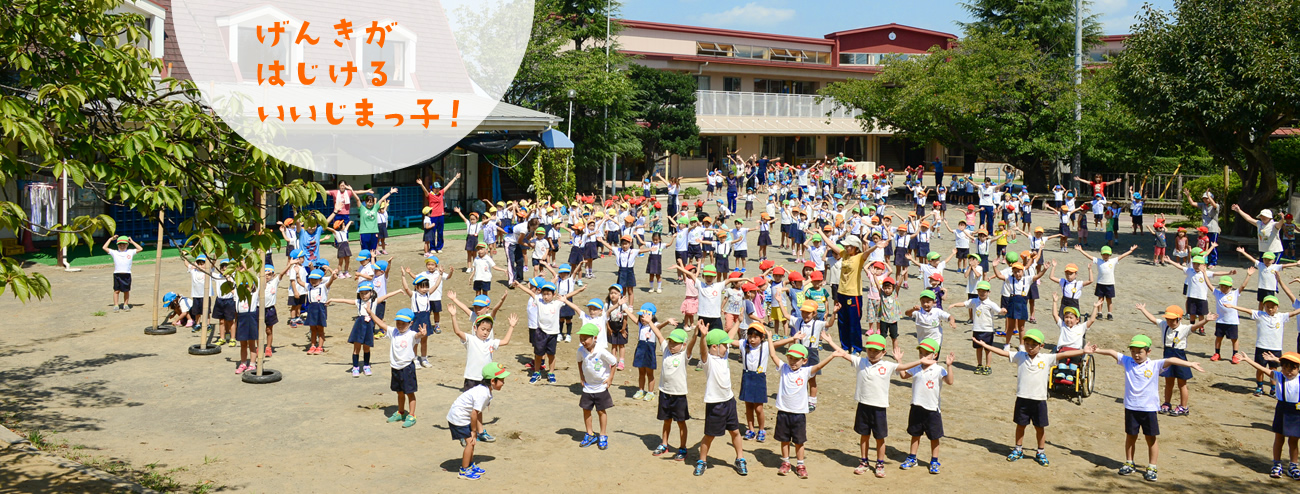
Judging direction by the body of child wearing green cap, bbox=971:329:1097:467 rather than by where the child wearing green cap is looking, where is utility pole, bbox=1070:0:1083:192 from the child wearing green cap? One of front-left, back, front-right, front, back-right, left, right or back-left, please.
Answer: back

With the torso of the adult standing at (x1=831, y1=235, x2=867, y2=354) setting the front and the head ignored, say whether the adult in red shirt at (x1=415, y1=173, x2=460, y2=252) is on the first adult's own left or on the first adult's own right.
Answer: on the first adult's own right

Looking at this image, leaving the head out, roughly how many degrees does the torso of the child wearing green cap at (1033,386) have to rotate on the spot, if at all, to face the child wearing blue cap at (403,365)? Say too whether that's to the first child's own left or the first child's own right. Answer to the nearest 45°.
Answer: approximately 90° to the first child's own right

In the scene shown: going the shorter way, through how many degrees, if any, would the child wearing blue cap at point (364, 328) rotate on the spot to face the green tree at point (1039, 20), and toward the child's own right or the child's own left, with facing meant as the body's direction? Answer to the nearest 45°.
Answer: approximately 135° to the child's own left

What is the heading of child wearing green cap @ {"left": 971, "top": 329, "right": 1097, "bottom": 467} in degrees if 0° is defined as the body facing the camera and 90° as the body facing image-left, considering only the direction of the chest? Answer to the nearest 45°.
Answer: approximately 0°

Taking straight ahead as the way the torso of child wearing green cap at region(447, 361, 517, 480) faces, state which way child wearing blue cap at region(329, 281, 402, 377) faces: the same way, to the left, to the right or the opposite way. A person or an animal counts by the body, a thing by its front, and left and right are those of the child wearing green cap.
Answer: to the right

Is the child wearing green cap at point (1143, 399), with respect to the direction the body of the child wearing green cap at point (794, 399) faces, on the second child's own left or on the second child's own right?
on the second child's own left

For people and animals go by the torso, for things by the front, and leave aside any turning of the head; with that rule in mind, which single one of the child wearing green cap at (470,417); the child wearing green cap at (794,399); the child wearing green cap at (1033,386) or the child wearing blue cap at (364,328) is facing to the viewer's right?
the child wearing green cap at (470,417)

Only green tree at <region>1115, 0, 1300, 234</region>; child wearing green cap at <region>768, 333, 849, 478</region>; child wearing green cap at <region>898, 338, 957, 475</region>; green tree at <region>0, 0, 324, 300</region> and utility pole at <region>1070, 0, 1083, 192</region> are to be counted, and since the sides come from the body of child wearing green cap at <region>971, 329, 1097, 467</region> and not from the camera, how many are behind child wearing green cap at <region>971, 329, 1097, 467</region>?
2

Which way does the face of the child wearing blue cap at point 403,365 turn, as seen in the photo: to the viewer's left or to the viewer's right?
to the viewer's left
